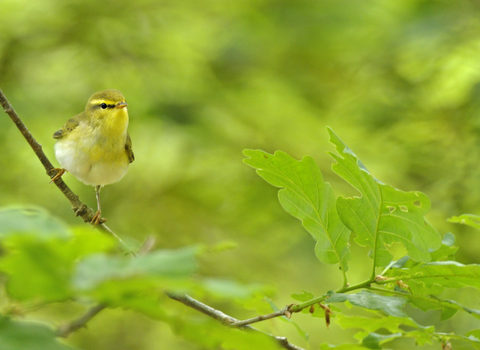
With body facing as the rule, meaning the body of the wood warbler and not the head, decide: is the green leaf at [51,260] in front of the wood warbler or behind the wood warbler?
in front

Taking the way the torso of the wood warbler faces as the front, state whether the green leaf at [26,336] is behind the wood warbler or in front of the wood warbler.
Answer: in front

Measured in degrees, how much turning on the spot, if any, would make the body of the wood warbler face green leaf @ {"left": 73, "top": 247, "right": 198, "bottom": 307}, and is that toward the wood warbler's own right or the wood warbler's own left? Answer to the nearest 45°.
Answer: approximately 45° to the wood warbler's own right

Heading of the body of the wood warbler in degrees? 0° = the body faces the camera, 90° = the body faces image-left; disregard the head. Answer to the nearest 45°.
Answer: approximately 315°
